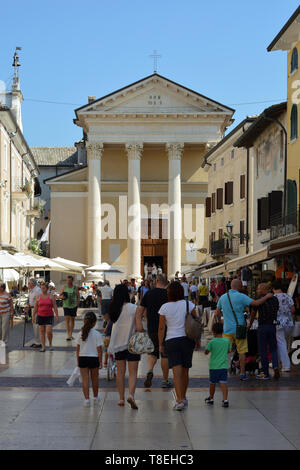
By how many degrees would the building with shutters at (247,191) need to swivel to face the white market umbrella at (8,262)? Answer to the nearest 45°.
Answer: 0° — it already faces it

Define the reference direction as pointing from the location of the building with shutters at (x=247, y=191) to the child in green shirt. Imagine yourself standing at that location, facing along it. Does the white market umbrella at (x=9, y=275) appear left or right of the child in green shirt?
right

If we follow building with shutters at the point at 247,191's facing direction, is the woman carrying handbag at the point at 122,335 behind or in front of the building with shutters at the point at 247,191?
in front

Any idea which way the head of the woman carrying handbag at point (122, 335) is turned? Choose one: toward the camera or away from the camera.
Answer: away from the camera

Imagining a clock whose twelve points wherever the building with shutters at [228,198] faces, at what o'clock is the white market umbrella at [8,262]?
The white market umbrella is roughly at 11 o'clock from the building with shutters.

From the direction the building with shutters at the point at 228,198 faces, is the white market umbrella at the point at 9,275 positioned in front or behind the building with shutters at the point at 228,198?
in front

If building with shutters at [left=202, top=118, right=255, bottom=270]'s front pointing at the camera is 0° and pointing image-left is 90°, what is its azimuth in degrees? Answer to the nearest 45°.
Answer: approximately 45°

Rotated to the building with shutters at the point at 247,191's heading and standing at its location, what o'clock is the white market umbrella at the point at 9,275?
The white market umbrella is roughly at 12 o'clock from the building with shutters.

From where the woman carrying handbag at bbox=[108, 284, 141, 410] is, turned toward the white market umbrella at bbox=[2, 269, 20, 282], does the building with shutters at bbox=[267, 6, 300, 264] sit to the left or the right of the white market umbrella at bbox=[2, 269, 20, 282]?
right

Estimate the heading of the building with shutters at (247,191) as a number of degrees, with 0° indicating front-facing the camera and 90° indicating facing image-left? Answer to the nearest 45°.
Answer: approximately 45°

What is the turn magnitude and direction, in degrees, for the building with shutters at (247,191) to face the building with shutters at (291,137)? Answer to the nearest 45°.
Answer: approximately 45° to its left

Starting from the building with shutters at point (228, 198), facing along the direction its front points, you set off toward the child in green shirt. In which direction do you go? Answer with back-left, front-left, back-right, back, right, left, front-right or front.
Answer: front-left
